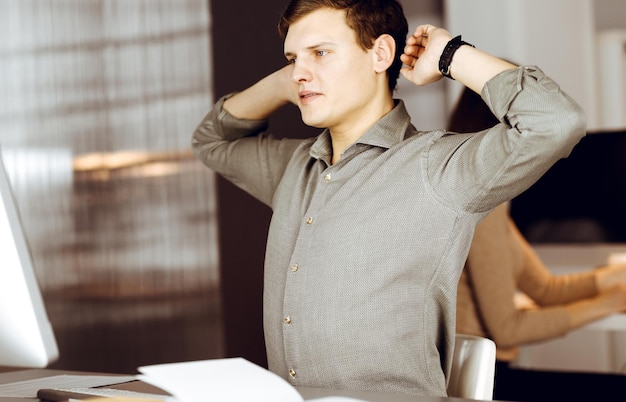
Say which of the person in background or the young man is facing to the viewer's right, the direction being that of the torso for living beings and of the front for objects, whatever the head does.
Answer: the person in background

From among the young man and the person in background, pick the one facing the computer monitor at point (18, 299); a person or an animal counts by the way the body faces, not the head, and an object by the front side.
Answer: the young man

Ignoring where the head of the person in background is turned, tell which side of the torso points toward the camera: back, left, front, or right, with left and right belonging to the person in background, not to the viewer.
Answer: right

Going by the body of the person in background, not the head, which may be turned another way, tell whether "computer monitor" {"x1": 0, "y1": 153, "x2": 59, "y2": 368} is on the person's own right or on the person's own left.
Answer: on the person's own right

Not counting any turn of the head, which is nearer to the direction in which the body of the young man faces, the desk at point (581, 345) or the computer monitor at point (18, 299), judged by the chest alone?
the computer monitor

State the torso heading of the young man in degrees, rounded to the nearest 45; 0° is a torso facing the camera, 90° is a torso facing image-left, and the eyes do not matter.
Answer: approximately 45°

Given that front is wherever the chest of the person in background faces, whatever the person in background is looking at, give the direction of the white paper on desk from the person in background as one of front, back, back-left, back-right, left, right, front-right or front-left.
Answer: right

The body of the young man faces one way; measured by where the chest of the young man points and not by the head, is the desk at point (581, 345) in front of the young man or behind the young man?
behind

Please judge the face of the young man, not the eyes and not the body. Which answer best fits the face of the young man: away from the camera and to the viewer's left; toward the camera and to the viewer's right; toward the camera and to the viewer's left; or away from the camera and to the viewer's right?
toward the camera and to the viewer's left

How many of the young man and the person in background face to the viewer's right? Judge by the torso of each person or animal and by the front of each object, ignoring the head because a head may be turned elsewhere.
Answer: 1

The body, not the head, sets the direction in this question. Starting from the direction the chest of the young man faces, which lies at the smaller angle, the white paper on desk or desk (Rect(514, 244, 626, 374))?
the white paper on desk

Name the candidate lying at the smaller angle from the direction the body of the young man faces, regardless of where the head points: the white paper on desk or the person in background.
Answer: the white paper on desk

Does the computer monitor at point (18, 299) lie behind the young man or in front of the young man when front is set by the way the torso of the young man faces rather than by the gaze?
in front

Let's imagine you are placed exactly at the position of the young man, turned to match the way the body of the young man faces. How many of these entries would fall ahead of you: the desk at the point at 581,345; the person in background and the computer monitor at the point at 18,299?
1
